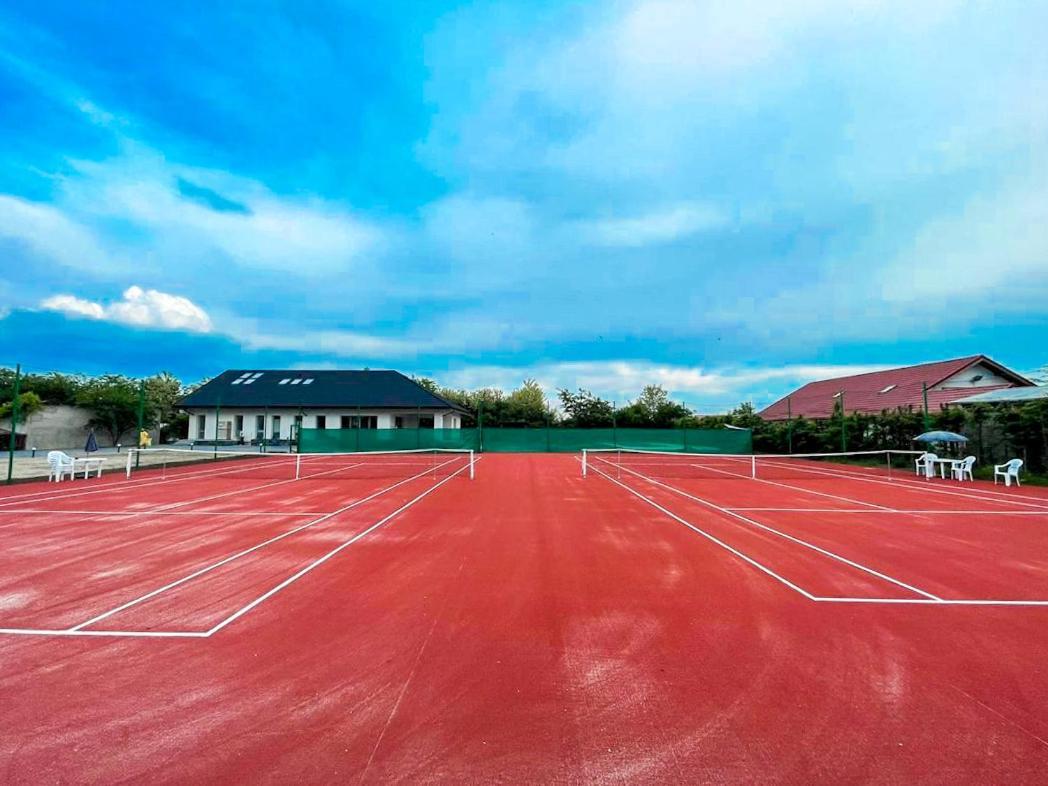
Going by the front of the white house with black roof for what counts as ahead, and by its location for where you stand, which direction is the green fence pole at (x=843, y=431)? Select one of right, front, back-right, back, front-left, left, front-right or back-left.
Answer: front-left

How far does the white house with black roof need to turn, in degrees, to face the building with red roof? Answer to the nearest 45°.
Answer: approximately 45° to its left

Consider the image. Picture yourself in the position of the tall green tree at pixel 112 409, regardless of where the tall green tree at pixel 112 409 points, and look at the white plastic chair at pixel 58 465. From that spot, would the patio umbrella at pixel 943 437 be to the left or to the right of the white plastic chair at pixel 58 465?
left

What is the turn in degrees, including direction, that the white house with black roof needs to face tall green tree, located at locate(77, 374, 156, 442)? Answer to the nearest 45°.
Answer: approximately 90° to its right

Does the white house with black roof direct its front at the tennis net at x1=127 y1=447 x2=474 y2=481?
yes

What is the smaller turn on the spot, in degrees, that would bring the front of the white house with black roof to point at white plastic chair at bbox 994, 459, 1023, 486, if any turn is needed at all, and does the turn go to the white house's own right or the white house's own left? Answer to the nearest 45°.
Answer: approximately 45° to the white house's own left

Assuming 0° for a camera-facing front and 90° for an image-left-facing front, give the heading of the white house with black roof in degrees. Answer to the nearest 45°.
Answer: approximately 0°
